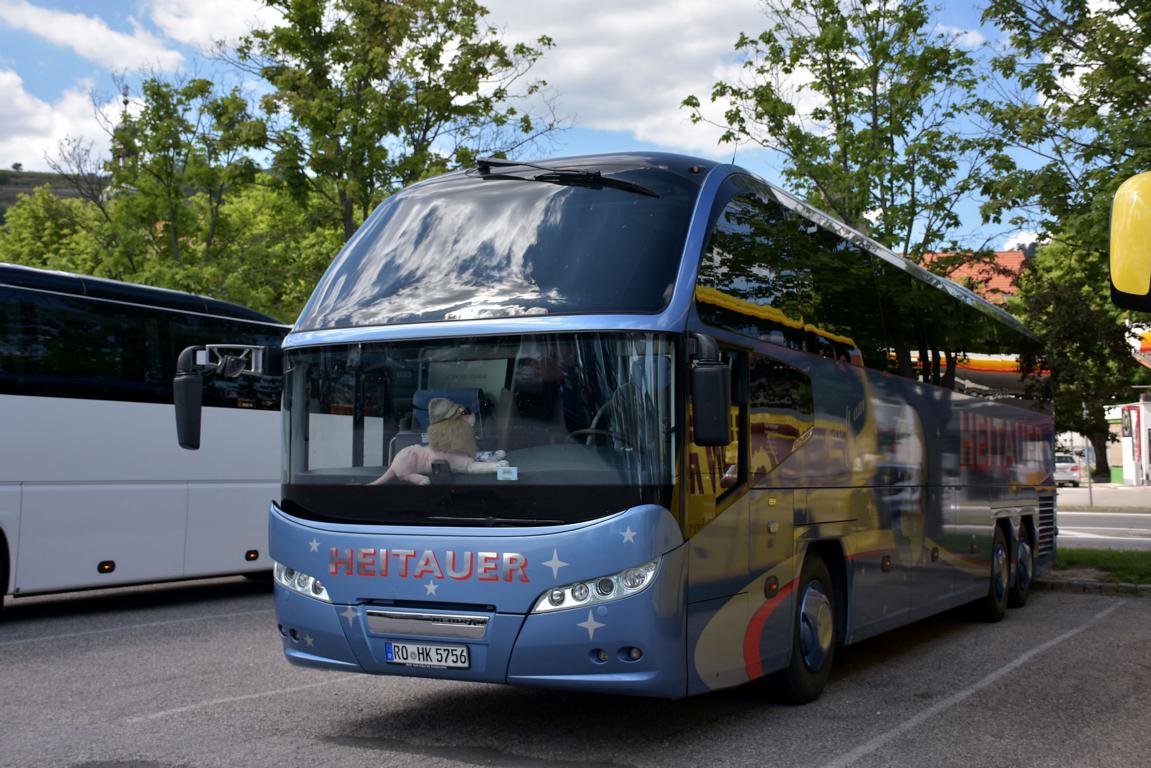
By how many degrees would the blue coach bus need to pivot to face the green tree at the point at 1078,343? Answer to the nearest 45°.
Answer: approximately 180°

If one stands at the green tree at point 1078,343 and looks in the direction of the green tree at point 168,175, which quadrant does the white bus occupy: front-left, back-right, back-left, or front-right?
front-left

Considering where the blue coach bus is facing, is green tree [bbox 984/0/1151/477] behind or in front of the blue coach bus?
behind

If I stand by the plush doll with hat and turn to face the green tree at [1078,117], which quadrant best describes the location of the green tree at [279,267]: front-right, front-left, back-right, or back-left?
front-left

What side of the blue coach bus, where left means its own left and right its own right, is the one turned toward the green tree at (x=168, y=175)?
right

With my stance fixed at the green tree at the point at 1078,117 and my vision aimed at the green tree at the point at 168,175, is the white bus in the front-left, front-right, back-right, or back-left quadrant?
front-left

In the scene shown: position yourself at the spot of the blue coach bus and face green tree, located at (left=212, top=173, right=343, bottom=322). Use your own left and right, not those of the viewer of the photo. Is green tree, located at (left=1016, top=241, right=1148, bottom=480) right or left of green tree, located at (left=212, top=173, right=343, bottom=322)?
right
